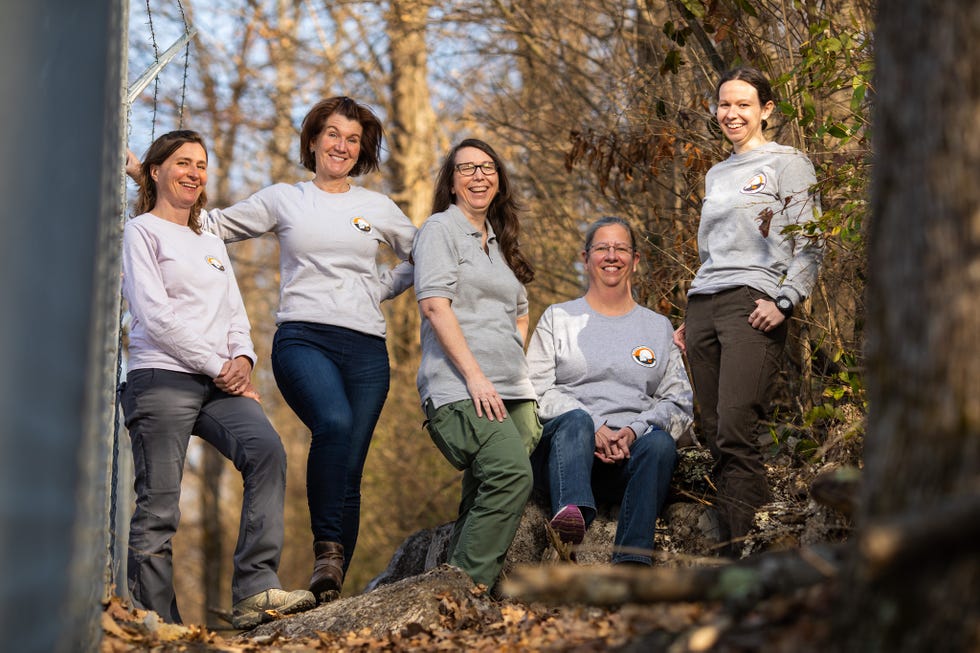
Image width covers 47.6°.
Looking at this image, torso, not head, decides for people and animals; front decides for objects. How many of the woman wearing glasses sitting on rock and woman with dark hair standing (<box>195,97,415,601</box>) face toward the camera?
2

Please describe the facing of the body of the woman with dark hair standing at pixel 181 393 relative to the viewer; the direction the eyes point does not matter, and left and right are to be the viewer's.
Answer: facing the viewer and to the right of the viewer

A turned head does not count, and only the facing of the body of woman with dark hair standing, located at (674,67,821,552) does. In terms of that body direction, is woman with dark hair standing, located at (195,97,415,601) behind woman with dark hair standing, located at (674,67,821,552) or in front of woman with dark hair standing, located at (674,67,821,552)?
in front

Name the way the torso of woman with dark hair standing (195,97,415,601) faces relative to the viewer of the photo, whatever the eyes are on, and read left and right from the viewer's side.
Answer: facing the viewer

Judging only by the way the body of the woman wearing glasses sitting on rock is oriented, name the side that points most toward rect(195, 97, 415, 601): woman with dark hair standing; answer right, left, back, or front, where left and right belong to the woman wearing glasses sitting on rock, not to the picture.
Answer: right

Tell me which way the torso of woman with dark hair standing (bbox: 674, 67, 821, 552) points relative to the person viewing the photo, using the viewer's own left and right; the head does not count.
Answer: facing the viewer and to the left of the viewer

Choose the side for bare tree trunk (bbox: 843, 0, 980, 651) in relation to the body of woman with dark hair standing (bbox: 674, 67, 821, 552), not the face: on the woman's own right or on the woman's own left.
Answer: on the woman's own left

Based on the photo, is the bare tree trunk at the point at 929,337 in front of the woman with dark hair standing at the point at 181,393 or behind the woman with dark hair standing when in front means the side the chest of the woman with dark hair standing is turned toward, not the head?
in front

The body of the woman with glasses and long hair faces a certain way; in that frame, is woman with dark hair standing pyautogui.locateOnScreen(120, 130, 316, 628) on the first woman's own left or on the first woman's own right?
on the first woman's own right

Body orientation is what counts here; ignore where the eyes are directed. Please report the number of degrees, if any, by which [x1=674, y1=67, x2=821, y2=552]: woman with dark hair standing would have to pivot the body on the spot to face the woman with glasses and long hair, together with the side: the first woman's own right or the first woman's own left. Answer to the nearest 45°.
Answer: approximately 45° to the first woman's own right

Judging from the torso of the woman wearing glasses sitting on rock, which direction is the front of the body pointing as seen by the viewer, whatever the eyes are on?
toward the camera

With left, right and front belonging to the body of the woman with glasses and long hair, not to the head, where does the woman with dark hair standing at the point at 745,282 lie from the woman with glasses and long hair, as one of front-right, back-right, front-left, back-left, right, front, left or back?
front-left

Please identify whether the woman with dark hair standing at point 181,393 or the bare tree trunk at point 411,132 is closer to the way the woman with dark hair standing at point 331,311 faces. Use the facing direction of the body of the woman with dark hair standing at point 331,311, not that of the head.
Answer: the woman with dark hair standing
